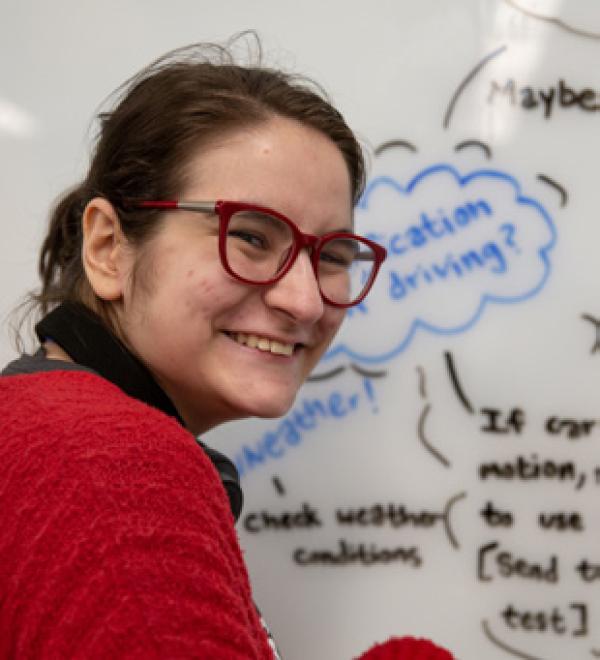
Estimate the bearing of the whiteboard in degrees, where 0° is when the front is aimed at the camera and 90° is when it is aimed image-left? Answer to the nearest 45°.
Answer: approximately 0°

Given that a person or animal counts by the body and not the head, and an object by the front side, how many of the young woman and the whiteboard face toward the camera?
1
